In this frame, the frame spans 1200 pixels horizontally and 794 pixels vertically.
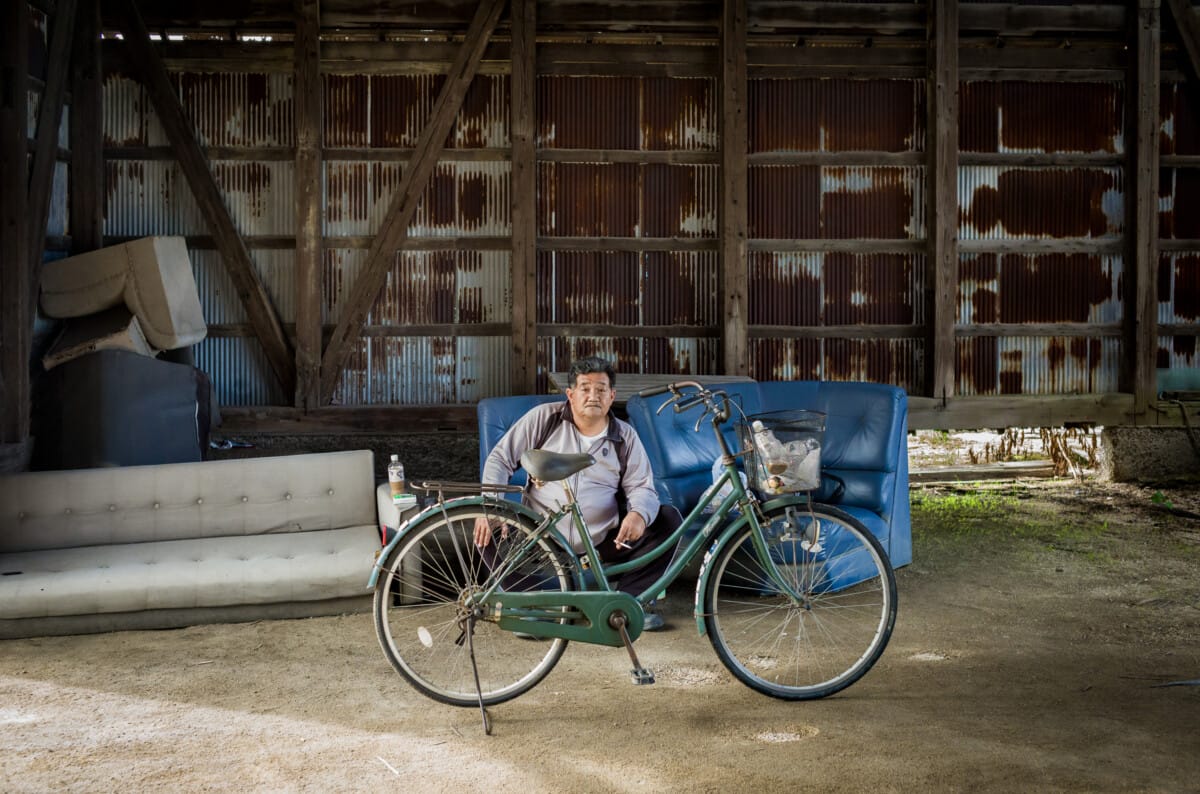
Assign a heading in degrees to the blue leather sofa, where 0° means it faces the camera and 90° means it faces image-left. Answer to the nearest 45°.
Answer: approximately 0°

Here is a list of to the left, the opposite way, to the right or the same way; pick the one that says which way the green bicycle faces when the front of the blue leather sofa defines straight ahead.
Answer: to the left

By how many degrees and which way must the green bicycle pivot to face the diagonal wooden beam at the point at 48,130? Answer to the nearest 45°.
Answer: approximately 135° to its left

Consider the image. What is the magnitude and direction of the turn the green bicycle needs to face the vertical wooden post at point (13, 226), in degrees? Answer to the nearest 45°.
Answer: approximately 135° to its left

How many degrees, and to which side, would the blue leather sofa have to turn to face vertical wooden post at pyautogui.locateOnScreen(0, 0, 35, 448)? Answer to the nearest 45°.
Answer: approximately 90° to its right

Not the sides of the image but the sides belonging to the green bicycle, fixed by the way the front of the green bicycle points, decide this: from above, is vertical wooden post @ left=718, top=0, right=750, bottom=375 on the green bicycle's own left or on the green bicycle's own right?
on the green bicycle's own left

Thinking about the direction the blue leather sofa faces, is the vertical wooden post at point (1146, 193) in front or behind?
behind

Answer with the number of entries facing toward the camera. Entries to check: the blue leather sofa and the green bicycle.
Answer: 1

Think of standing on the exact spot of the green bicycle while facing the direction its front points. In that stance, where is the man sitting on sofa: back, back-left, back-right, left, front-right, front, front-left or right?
left

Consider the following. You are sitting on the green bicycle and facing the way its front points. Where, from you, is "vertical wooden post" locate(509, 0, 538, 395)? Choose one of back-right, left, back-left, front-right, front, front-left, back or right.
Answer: left

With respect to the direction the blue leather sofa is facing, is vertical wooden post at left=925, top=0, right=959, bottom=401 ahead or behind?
behind

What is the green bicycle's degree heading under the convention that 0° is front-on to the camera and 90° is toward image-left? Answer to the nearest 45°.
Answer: approximately 270°
